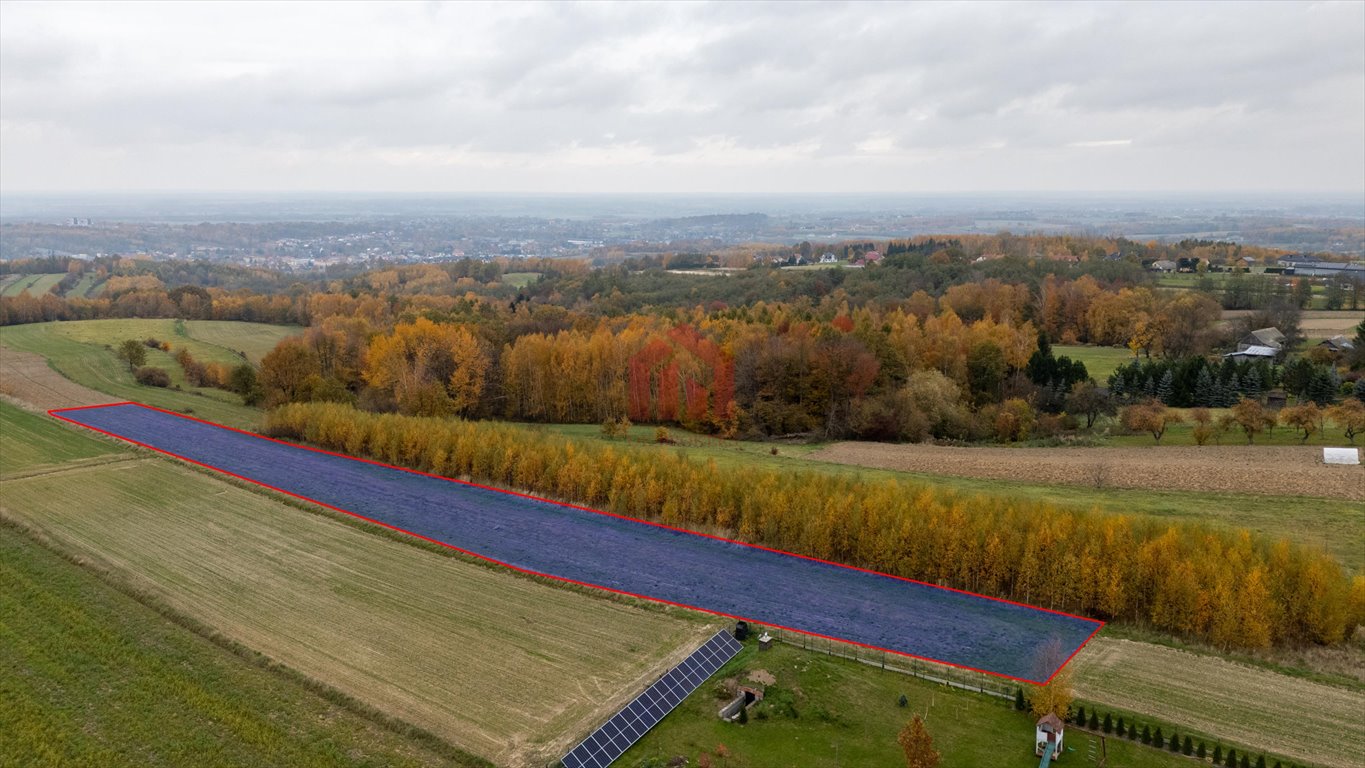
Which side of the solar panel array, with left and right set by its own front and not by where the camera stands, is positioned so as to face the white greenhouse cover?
left

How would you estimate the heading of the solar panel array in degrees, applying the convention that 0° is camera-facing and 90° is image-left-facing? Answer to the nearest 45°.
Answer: approximately 315°
